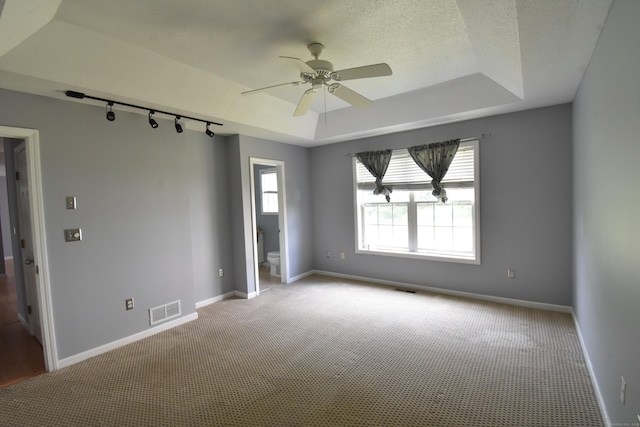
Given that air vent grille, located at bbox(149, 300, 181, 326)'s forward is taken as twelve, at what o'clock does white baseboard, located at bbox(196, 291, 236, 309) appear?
The white baseboard is roughly at 9 o'clock from the air vent grille.

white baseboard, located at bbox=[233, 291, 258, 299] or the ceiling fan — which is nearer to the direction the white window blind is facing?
the ceiling fan

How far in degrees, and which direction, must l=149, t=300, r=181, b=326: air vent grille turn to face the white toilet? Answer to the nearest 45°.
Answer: approximately 90° to its left

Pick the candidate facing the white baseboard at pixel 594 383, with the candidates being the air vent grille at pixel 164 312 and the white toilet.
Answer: the air vent grille

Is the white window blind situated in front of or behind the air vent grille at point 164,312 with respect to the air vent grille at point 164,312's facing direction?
in front

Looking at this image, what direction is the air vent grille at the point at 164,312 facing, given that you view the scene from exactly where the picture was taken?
facing the viewer and to the right of the viewer

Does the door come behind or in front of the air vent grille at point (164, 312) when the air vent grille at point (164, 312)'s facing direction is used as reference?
behind

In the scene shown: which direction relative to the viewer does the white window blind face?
toward the camera
